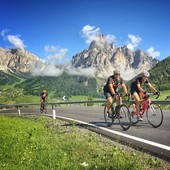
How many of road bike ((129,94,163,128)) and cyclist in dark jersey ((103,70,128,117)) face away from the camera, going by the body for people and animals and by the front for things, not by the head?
0
